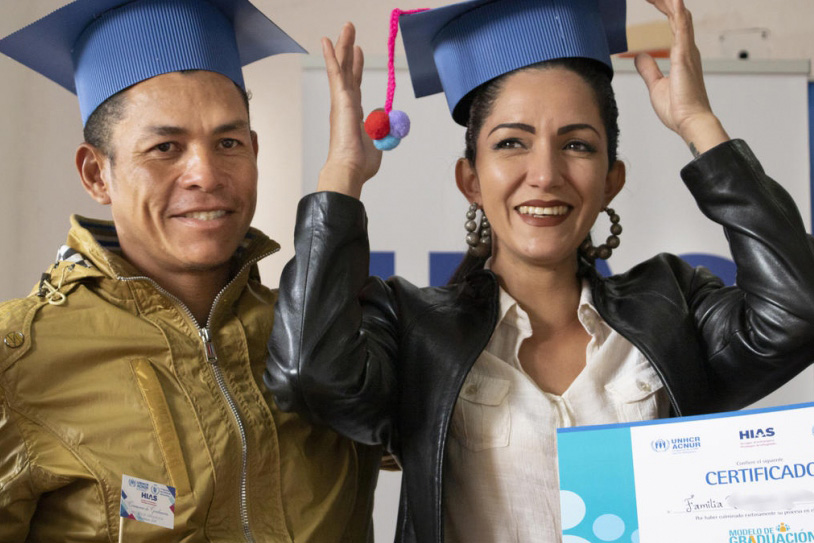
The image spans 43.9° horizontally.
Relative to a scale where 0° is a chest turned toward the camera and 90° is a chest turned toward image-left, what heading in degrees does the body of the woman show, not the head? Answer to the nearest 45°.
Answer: approximately 0°

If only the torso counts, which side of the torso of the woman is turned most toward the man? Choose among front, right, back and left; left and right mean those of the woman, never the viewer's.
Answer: right
